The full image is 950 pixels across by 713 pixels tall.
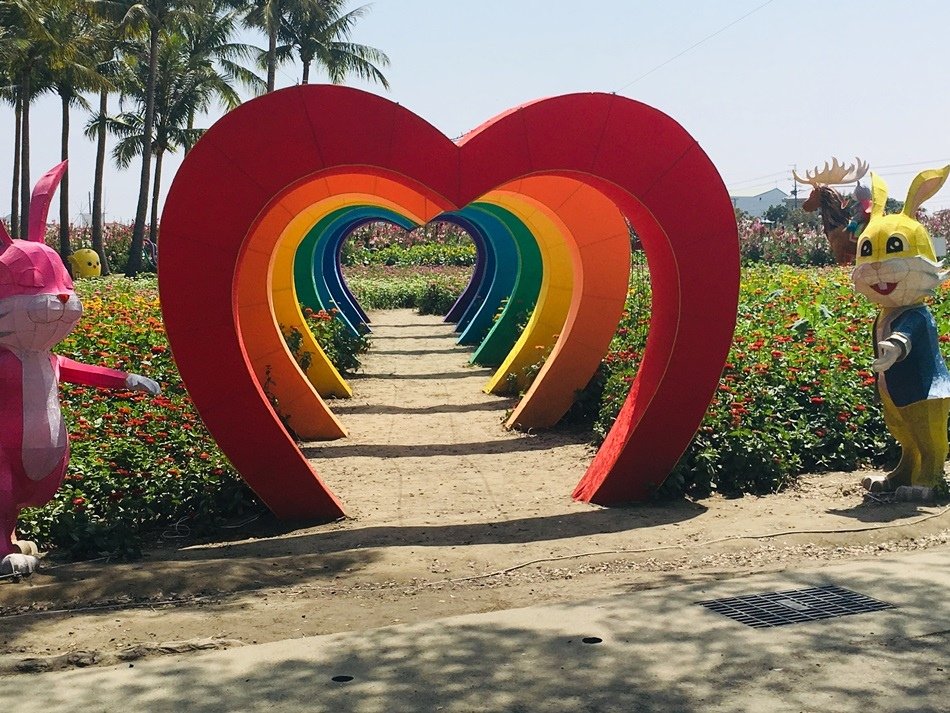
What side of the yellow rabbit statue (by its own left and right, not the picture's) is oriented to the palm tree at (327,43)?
right

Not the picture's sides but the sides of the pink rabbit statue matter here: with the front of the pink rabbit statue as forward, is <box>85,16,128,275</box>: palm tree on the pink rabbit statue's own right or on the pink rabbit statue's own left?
on the pink rabbit statue's own left

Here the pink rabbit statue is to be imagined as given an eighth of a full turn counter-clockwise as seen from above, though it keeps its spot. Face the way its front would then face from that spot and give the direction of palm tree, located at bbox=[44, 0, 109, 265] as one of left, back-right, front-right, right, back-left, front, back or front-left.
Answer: left

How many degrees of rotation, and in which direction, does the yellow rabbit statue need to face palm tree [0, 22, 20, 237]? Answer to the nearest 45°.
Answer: approximately 90° to its right

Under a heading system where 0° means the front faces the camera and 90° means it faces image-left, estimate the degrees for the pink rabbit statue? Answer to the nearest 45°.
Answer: approximately 315°

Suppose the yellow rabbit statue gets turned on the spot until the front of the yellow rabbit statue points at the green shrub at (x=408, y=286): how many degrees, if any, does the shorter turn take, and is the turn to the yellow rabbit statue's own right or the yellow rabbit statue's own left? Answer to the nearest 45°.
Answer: approximately 90° to the yellow rabbit statue's own right

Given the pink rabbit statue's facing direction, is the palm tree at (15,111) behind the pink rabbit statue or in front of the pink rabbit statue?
behind

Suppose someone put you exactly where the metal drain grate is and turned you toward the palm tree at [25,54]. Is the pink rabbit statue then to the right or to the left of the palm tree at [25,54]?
left

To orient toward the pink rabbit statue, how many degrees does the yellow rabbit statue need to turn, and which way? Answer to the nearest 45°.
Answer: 0° — it already faces it

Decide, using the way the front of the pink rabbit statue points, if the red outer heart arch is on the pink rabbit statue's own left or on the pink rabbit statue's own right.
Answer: on the pink rabbit statue's own left

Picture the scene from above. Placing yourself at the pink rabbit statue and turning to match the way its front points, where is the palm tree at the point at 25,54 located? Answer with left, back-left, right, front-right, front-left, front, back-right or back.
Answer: back-left

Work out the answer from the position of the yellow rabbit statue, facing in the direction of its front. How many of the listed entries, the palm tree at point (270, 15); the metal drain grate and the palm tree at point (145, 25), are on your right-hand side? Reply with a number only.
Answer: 2

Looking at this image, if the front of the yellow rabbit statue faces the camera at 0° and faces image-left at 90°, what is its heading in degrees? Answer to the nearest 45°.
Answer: approximately 45°
